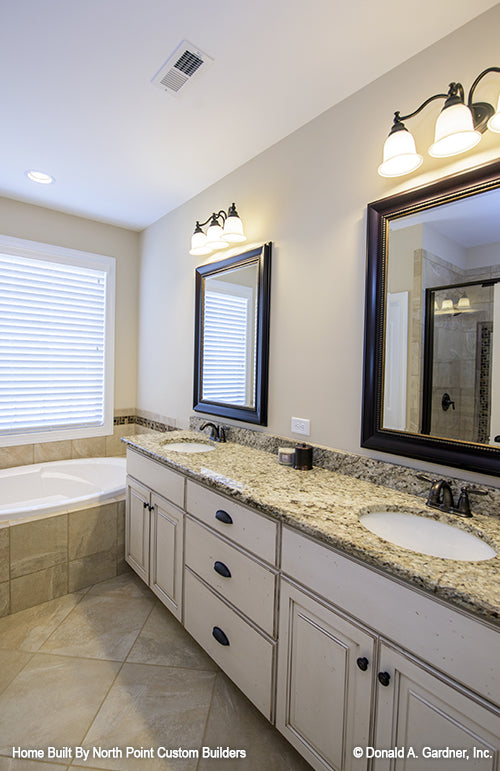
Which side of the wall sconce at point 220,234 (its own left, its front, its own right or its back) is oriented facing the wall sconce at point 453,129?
left

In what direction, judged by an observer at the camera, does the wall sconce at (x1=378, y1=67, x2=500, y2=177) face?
facing the viewer and to the left of the viewer

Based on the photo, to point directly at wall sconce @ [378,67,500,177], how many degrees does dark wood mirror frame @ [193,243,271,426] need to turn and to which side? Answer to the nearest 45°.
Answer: approximately 90° to its left

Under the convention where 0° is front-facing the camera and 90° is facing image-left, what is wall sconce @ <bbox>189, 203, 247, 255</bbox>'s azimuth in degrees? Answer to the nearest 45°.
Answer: approximately 45°

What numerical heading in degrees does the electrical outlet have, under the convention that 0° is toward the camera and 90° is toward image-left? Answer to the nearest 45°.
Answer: approximately 45°
